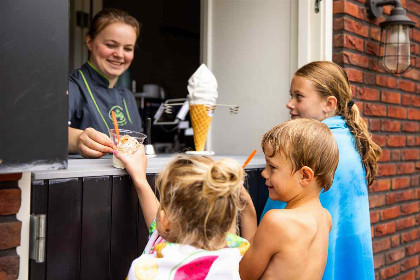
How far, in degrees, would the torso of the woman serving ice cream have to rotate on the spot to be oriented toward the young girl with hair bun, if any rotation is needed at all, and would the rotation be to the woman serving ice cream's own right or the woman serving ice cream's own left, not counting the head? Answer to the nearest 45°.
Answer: approximately 45° to the woman serving ice cream's own right

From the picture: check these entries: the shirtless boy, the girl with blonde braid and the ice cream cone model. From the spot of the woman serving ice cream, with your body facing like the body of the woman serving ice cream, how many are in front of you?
3

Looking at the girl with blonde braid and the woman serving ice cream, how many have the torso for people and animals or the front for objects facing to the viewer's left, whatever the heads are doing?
1

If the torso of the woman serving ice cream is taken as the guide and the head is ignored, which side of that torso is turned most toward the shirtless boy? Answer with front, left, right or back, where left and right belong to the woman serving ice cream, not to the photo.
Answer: front

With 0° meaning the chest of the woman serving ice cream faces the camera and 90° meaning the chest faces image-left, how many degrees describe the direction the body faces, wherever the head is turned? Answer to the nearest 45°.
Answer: approximately 315°

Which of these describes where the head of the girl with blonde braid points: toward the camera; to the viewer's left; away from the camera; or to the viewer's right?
to the viewer's left

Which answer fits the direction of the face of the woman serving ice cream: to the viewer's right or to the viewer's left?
to the viewer's right

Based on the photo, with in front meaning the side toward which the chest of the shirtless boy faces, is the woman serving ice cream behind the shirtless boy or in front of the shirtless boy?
in front

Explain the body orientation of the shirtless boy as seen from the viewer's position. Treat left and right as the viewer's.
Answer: facing away from the viewer and to the left of the viewer

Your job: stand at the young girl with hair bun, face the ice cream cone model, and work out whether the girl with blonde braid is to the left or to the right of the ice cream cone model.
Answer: right

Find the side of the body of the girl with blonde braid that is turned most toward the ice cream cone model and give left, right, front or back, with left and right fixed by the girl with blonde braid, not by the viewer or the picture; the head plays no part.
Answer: front

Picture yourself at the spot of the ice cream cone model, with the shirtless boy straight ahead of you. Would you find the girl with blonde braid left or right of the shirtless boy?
left

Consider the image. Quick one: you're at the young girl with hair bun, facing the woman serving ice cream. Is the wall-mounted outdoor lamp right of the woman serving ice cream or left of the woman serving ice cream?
right

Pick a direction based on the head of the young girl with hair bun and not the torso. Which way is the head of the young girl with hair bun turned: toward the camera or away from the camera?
away from the camera

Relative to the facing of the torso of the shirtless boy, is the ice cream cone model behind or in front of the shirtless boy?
in front

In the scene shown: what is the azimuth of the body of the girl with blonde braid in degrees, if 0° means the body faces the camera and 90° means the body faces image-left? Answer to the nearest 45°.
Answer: approximately 90°
